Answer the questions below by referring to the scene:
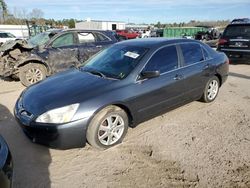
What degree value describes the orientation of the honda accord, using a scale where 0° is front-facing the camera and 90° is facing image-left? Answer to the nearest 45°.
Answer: approximately 45°

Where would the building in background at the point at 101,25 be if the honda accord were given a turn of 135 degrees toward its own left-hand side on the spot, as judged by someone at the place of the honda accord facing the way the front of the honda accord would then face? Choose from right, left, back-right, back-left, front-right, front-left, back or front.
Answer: left

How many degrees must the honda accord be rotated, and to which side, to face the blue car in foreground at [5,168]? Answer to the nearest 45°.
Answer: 0° — it already faces it
